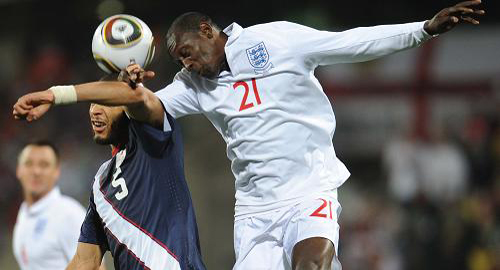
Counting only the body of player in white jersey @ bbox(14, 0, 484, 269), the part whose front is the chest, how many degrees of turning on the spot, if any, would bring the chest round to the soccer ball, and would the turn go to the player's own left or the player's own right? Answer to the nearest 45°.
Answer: approximately 45° to the player's own right

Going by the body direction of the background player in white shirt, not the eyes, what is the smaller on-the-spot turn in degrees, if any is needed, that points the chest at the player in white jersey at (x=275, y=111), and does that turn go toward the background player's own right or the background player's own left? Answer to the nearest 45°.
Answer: approximately 90° to the background player's own left

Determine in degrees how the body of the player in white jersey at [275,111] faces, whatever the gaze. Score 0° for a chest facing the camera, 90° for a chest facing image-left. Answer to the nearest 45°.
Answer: approximately 45°

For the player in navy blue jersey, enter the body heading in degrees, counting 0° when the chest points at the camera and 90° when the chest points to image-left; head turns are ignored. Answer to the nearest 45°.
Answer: approximately 45°

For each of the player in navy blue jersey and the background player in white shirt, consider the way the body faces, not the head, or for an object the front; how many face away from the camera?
0
